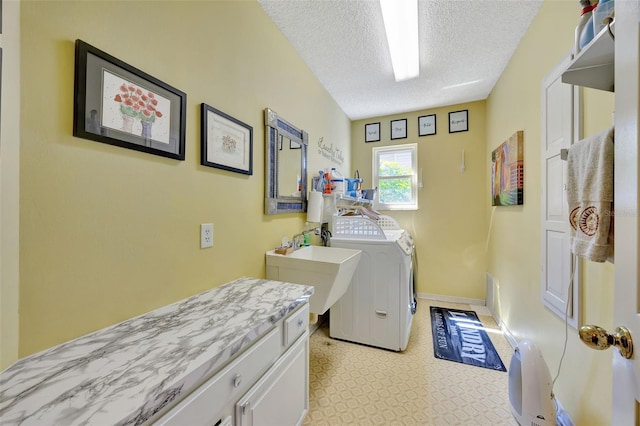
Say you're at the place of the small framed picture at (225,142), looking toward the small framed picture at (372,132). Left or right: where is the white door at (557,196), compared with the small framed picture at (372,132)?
right

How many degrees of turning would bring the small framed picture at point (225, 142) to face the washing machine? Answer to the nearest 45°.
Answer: approximately 45° to its left

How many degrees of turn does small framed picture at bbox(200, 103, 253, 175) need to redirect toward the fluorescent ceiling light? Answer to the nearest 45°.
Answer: approximately 45° to its left

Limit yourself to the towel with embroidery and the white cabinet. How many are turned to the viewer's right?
1

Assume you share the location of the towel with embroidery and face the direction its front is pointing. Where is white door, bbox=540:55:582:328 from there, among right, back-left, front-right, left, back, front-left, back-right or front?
back-right

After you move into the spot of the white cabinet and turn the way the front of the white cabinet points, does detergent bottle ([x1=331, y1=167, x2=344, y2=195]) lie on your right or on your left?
on your left
